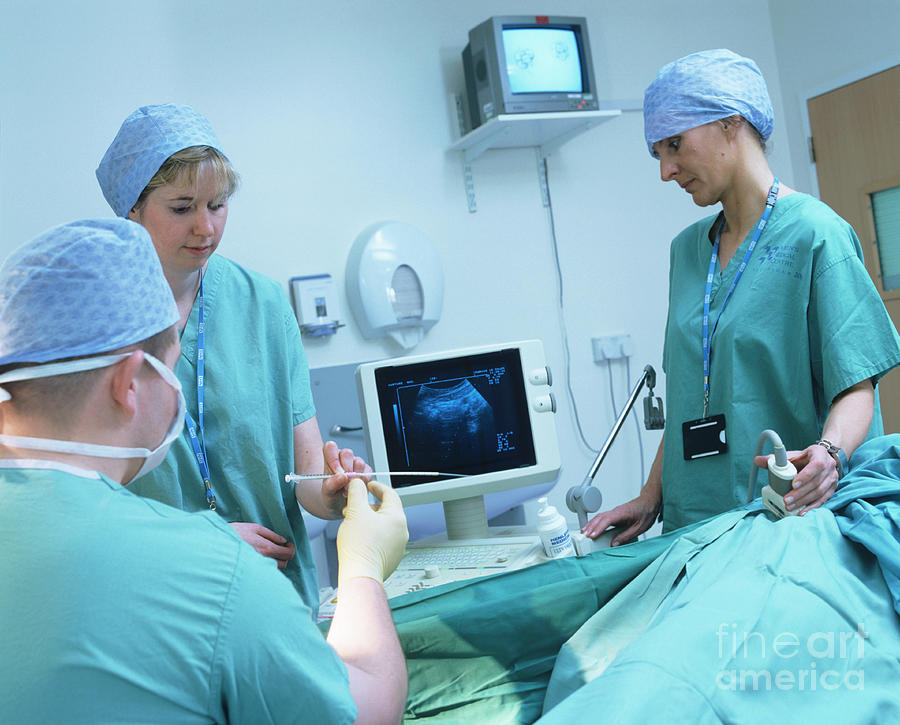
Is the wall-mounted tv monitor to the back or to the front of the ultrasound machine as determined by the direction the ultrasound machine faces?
to the back

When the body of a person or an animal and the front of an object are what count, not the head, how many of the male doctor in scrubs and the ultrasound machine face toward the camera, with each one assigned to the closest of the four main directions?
1

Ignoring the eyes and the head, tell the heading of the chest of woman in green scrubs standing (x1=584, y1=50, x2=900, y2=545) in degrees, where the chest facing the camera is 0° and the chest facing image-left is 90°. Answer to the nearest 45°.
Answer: approximately 45°

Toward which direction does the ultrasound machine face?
toward the camera

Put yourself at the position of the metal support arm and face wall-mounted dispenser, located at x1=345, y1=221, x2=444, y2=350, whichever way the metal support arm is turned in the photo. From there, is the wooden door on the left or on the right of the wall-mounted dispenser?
right

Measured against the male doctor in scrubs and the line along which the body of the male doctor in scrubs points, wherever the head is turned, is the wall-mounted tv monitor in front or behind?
in front

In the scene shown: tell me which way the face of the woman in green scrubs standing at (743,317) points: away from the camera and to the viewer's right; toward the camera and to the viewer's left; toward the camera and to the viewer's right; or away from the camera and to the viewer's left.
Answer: toward the camera and to the viewer's left

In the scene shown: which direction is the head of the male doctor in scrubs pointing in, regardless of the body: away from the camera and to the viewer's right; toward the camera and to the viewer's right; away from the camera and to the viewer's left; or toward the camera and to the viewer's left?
away from the camera and to the viewer's right

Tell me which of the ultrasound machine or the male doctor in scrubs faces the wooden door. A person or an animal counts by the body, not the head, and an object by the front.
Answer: the male doctor in scrubs

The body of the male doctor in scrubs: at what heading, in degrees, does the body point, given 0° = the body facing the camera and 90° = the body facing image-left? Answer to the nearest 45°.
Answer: approximately 225°

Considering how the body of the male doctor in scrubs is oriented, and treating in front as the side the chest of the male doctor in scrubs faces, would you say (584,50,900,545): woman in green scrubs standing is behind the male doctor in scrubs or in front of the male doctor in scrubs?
in front
